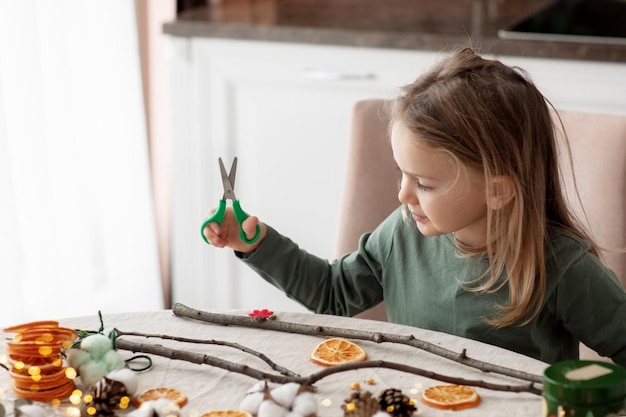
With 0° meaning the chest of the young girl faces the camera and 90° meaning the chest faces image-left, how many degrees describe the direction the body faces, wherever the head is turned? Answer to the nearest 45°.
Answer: approximately 45°

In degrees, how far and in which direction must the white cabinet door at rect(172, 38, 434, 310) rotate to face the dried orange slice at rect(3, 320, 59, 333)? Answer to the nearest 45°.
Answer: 0° — it already faces it

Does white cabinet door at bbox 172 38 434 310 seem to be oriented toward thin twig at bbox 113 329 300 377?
yes

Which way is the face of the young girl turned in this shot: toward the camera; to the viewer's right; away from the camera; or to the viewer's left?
to the viewer's left

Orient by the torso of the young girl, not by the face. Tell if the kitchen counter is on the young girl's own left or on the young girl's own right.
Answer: on the young girl's own right

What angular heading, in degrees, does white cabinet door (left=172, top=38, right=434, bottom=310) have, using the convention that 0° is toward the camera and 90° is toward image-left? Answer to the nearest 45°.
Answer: approximately 0°

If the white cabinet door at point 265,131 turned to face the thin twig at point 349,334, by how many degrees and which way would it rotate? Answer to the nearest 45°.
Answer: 0° — it already faces it

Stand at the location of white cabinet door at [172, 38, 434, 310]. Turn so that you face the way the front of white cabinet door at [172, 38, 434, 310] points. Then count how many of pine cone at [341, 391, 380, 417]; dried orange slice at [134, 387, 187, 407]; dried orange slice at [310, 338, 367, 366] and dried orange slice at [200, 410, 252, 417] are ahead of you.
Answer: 4
